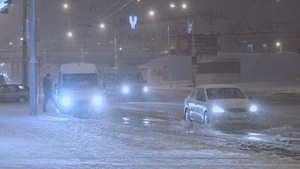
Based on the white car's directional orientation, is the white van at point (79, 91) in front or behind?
behind

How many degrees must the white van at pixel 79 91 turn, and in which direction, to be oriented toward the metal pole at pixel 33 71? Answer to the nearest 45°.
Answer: approximately 45° to its right

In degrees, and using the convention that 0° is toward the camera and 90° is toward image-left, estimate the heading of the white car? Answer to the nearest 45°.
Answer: approximately 315°

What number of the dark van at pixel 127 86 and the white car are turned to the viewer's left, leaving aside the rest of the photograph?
0

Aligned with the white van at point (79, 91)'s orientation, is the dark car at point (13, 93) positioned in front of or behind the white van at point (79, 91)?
behind

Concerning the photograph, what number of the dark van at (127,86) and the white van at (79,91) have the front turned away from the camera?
0

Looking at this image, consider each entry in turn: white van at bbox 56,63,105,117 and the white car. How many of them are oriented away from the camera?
0

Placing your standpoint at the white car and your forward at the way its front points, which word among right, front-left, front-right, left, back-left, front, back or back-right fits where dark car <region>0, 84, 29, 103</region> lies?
back

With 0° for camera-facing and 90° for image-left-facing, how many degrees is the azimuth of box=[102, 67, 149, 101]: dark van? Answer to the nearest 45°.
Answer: approximately 315°
